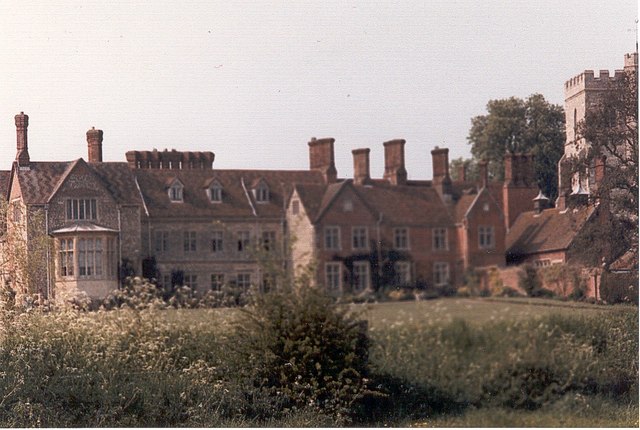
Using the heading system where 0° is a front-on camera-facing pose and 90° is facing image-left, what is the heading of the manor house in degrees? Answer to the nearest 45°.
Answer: approximately 0°

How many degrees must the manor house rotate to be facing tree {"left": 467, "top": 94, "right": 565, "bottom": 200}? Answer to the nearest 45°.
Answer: approximately 90° to its left

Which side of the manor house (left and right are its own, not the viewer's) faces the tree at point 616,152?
left
